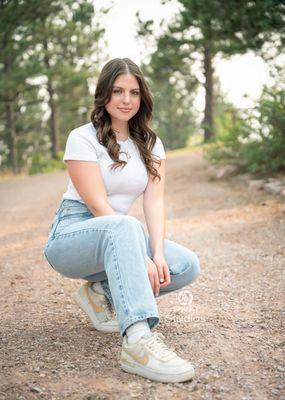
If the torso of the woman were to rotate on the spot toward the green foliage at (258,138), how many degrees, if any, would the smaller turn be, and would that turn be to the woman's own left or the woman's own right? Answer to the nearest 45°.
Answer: approximately 90° to the woman's own left

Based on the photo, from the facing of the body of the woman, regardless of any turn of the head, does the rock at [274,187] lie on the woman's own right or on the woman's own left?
on the woman's own left

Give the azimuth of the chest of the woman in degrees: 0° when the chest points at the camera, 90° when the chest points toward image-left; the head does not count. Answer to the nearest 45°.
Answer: approximately 315°

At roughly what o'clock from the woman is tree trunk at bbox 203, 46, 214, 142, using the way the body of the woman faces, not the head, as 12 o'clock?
The tree trunk is roughly at 8 o'clock from the woman.

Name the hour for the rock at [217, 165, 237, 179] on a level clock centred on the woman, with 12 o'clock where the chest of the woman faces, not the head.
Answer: The rock is roughly at 8 o'clock from the woman.
